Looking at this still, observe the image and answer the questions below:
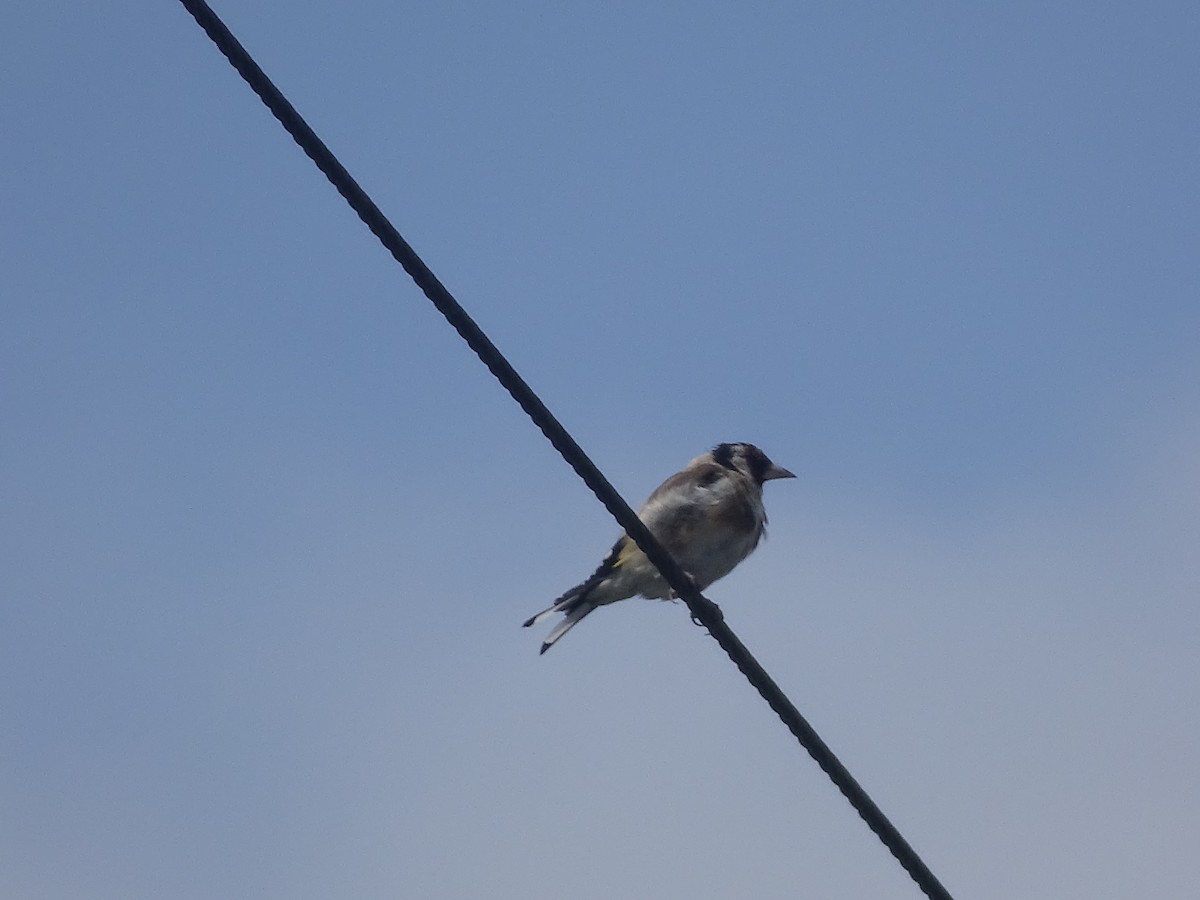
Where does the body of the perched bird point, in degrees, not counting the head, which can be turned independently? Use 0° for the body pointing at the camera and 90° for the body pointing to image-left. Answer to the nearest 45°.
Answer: approximately 270°

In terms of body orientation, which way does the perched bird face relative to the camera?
to the viewer's right
